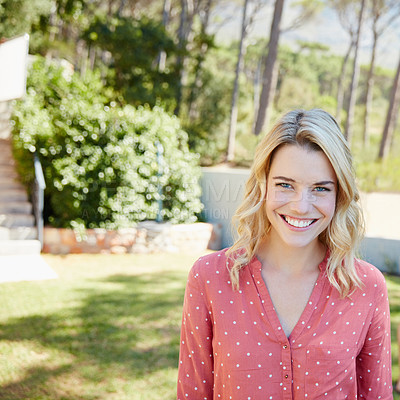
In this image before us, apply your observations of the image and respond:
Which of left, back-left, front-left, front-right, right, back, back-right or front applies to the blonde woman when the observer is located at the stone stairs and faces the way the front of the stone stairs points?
front

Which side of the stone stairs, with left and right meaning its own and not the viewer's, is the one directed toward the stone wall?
left

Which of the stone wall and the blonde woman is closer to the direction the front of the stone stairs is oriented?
the blonde woman

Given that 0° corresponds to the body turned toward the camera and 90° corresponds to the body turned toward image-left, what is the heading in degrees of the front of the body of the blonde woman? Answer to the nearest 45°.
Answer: approximately 0°

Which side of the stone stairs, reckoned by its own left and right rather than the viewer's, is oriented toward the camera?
front

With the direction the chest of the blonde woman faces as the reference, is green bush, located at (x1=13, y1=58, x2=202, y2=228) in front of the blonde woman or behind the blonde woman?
behind

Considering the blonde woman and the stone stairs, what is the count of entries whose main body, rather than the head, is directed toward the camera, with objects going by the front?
2

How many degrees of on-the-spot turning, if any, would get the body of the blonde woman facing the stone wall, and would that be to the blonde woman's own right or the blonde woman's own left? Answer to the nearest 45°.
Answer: approximately 180°
